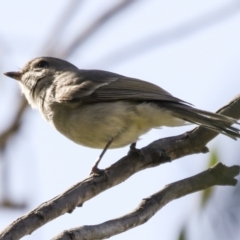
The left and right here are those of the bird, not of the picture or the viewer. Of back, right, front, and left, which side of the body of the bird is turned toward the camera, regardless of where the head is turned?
left
